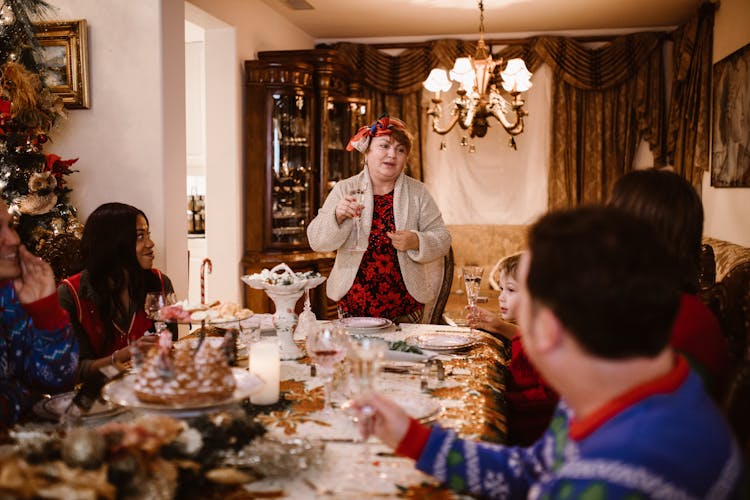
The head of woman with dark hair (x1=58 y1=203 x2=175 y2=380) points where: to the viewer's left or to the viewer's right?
to the viewer's right

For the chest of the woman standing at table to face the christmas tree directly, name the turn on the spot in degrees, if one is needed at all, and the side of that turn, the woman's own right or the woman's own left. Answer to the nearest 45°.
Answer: approximately 90° to the woman's own right

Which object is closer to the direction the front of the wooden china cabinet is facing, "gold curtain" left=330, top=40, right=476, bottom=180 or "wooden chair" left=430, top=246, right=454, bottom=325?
the wooden chair

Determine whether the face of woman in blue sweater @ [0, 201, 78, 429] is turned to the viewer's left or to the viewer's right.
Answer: to the viewer's right

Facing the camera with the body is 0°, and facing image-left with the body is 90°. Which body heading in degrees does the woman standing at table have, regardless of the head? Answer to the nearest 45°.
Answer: approximately 0°

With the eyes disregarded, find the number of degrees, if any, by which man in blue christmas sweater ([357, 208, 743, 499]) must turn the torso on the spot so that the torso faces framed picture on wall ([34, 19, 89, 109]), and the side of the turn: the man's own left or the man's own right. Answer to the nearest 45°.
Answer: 0° — they already face it

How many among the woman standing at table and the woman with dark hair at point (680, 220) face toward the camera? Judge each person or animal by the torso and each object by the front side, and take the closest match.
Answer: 1

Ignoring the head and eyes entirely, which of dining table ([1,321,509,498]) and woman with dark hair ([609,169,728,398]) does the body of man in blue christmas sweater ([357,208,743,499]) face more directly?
the dining table

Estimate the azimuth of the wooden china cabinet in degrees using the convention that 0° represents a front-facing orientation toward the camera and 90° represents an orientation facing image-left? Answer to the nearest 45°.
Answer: approximately 315°

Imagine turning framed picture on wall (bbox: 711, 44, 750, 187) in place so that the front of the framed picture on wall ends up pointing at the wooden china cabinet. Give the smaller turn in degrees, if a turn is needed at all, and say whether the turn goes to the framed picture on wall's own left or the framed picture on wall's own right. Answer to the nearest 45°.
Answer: approximately 45° to the framed picture on wall's own right

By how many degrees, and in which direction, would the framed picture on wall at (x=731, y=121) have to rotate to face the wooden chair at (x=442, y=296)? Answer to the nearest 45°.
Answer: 0° — it already faces it

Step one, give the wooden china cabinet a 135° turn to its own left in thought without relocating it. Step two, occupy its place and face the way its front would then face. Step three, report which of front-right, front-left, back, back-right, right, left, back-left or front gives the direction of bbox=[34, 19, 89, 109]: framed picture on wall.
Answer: back-left

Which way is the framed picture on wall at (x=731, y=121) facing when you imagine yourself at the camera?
facing the viewer and to the left of the viewer

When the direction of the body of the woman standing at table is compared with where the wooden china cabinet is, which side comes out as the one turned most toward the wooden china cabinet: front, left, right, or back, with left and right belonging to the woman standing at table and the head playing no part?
back

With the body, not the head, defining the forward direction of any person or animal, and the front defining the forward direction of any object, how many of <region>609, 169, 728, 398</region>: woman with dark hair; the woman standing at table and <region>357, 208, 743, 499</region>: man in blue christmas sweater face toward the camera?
1

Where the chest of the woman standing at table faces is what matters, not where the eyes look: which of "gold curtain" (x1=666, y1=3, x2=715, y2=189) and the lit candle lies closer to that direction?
the lit candle

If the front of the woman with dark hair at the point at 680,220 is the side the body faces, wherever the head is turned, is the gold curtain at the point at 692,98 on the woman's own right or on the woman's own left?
on the woman's own right
